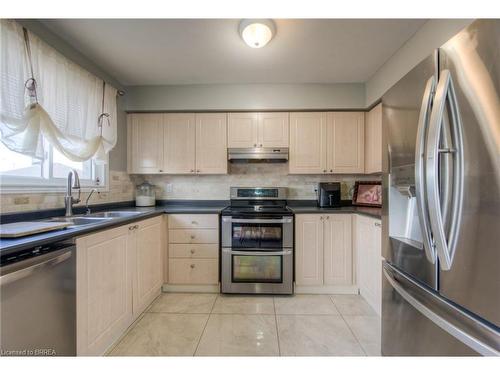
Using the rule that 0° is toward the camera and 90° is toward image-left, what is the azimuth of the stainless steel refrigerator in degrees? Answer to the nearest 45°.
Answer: approximately 45°

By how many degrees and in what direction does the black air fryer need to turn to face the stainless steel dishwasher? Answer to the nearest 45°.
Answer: approximately 45° to its right

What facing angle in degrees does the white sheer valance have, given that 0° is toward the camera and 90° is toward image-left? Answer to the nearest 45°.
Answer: approximately 315°

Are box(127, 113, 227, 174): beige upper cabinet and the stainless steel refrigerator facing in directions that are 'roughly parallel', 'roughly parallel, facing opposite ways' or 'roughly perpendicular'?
roughly perpendicular

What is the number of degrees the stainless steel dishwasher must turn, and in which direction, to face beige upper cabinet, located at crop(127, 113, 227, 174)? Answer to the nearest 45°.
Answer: approximately 90° to its left

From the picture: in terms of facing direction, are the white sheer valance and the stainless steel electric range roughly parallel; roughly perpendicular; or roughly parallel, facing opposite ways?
roughly perpendicular
